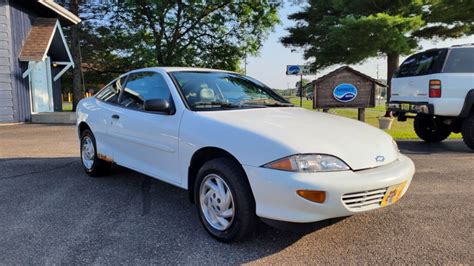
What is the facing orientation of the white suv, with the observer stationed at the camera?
facing away from the viewer and to the right of the viewer

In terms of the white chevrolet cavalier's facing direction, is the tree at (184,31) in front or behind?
behind

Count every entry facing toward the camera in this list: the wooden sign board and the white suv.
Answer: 1

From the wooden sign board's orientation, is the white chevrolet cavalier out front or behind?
out front

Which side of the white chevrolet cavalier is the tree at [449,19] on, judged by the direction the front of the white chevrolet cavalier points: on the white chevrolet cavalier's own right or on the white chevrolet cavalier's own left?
on the white chevrolet cavalier's own left

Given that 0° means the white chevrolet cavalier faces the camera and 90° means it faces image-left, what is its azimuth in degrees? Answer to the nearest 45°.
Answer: approximately 315°

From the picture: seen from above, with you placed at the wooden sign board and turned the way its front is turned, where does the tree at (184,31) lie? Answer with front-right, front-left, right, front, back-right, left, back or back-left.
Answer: back-right

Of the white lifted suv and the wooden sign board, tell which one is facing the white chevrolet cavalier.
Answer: the wooden sign board

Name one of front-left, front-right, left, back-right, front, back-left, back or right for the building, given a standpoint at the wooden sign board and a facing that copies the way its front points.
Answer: right

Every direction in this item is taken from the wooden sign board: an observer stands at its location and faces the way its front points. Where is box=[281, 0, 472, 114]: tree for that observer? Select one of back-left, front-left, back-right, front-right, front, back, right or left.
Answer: back

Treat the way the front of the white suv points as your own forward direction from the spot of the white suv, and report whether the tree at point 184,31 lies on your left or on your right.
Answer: on your left
